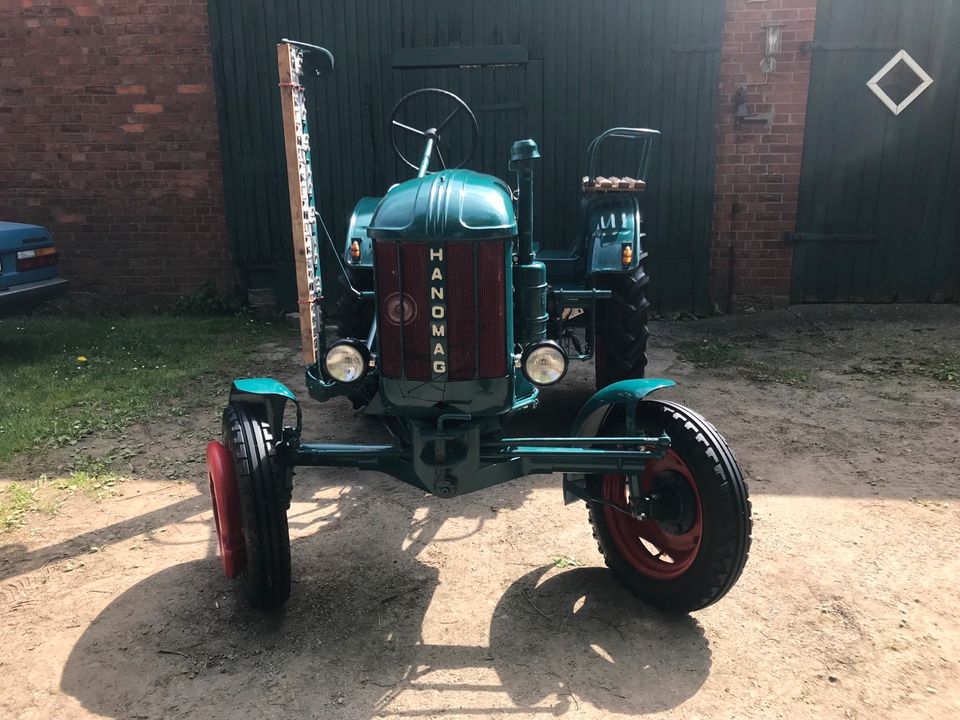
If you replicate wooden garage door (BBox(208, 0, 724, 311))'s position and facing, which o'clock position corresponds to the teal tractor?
The teal tractor is roughly at 12 o'clock from the wooden garage door.

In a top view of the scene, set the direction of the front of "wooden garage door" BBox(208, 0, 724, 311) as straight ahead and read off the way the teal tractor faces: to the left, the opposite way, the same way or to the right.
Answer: the same way

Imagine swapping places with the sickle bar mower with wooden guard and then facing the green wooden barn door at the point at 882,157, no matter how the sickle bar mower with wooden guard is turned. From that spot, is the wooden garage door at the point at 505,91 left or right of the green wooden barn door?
left

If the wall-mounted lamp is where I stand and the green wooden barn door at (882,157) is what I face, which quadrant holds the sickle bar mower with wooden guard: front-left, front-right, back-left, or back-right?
back-right

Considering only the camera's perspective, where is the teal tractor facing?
facing the viewer

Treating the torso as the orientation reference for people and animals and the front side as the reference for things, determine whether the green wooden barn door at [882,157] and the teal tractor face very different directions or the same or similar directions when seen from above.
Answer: same or similar directions

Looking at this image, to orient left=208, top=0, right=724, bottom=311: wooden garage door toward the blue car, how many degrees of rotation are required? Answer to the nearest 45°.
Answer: approximately 90° to its right

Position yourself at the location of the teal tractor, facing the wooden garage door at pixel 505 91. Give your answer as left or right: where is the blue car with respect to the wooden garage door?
left

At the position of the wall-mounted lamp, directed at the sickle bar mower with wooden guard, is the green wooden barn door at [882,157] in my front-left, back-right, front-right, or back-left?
back-left

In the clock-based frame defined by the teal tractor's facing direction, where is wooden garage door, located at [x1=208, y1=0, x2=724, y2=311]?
The wooden garage door is roughly at 6 o'clock from the teal tractor.

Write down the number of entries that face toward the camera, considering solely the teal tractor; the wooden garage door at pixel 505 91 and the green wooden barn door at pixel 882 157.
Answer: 3

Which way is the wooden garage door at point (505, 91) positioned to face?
toward the camera

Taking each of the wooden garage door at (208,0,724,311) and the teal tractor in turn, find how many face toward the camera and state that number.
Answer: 2

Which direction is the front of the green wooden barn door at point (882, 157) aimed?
toward the camera

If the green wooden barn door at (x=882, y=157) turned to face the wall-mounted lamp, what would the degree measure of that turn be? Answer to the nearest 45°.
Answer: approximately 45° to its right

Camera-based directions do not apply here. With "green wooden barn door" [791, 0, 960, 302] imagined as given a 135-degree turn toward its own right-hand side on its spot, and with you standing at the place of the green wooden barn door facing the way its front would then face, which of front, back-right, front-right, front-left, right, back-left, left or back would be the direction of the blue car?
left

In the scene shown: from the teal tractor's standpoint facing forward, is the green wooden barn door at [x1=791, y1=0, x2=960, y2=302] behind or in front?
behind

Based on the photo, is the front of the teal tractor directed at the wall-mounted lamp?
no

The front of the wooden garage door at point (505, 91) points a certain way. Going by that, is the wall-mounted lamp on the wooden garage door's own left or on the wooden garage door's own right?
on the wooden garage door's own left
